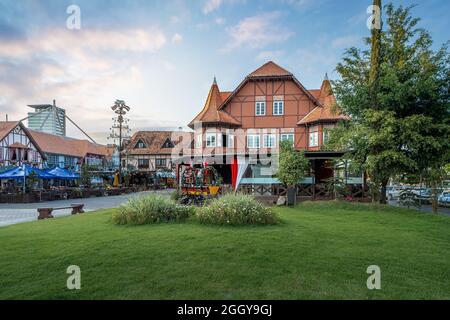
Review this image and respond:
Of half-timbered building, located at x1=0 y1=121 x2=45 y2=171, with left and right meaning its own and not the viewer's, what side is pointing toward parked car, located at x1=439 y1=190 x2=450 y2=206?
front

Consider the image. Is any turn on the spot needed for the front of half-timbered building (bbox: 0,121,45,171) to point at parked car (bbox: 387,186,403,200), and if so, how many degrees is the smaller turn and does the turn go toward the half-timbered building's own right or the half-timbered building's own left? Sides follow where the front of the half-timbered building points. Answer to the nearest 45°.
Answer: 0° — it already faces it

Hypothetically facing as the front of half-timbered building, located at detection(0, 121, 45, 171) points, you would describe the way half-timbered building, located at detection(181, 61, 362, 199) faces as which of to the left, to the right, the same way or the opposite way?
to the right

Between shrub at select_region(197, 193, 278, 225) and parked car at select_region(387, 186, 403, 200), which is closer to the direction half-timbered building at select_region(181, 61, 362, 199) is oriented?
the shrub

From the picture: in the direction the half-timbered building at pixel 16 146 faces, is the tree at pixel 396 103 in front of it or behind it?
in front

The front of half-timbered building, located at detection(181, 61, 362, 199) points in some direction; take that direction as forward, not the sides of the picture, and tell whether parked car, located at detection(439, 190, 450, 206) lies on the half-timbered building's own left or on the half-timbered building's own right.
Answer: on the half-timbered building's own left

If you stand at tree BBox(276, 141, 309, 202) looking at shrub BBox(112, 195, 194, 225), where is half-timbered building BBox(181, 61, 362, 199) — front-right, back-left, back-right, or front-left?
back-right

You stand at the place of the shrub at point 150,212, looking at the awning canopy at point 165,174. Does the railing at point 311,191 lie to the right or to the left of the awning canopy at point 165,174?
right

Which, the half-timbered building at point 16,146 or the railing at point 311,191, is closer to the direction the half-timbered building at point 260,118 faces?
the railing

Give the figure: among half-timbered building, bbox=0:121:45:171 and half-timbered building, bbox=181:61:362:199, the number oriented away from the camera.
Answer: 0

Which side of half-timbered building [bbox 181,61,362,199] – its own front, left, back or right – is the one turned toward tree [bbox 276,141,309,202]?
front

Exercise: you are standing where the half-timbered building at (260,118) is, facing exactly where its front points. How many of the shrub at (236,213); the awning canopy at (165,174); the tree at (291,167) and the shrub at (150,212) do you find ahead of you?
3

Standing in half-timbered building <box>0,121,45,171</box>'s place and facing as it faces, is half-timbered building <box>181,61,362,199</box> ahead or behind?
ahead

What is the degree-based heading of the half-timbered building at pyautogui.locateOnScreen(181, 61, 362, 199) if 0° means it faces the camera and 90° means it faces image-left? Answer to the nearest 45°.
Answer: approximately 0°

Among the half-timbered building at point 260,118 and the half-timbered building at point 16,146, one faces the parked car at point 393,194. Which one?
the half-timbered building at point 16,146

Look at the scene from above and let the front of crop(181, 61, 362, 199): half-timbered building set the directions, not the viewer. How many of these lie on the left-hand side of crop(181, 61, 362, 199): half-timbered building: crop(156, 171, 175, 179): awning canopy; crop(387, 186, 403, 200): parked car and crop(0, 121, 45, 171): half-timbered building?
1

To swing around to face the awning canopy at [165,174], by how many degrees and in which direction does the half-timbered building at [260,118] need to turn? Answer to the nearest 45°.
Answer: approximately 135° to its right
